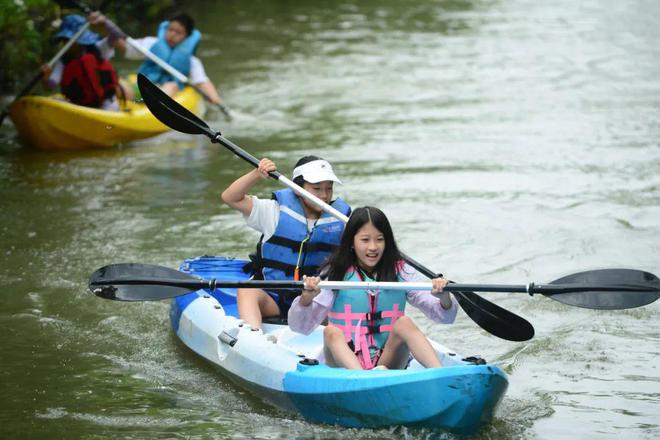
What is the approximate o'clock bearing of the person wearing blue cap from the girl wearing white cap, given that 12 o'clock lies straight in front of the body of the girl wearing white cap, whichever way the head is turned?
The person wearing blue cap is roughly at 7 o'clock from the girl wearing white cap.

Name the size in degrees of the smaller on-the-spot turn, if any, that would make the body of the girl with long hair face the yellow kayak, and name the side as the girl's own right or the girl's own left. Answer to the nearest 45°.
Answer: approximately 135° to the girl's own right

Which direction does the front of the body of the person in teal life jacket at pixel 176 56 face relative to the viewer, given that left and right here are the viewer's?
facing the viewer and to the left of the viewer

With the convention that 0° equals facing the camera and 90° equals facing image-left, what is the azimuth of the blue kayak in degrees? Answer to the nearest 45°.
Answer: approximately 315°

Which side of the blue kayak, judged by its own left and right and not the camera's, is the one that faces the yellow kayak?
back

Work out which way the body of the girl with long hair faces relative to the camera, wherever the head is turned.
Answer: toward the camera
